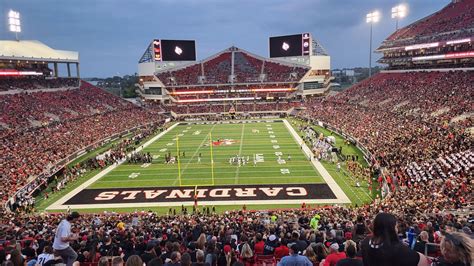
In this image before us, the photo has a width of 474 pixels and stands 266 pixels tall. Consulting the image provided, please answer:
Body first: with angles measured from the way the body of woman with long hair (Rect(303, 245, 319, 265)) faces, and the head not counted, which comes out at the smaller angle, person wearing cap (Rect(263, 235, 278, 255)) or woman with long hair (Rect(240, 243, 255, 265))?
the person wearing cap

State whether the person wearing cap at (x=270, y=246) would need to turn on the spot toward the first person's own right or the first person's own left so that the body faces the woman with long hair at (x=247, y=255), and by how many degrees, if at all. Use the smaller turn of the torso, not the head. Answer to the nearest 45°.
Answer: approximately 135° to the first person's own left

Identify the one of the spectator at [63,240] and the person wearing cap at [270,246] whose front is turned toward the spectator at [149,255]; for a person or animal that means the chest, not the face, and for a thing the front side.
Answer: the spectator at [63,240]

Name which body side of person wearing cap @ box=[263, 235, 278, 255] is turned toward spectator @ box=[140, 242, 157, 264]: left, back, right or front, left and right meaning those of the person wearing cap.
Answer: left

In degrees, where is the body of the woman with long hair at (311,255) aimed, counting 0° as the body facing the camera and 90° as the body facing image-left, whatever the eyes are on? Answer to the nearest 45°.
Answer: approximately 180°

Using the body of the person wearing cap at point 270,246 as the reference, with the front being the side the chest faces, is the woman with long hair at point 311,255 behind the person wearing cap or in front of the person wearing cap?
behind

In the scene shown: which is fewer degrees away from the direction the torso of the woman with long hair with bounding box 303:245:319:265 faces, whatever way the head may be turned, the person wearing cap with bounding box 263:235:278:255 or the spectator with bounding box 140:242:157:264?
the person wearing cap

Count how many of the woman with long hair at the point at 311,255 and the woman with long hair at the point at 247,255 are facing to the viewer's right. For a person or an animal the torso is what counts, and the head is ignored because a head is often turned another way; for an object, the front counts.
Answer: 0

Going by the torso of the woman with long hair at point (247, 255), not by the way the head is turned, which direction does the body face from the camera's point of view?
away from the camera

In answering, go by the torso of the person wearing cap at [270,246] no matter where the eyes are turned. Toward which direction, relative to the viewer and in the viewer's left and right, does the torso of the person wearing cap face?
facing away from the viewer

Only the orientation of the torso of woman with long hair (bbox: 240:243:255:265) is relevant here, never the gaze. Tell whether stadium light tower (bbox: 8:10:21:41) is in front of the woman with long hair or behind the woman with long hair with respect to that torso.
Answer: in front

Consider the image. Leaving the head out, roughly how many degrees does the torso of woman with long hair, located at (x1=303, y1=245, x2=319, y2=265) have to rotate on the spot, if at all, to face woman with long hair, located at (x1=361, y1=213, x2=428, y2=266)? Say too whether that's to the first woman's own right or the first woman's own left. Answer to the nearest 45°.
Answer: approximately 180°

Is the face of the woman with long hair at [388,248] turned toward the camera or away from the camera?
away from the camera

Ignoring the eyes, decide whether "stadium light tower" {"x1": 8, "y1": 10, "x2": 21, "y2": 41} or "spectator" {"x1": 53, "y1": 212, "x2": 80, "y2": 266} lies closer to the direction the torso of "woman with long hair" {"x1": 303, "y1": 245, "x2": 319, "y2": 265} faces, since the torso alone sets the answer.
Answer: the stadium light tower

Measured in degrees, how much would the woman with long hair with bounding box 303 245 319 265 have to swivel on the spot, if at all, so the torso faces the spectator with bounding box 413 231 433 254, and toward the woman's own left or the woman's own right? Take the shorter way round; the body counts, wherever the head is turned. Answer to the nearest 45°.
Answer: approximately 45° to the woman's own right

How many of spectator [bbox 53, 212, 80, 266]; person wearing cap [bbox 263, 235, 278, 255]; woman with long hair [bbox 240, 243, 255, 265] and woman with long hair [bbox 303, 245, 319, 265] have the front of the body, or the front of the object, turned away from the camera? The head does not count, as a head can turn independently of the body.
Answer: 3
